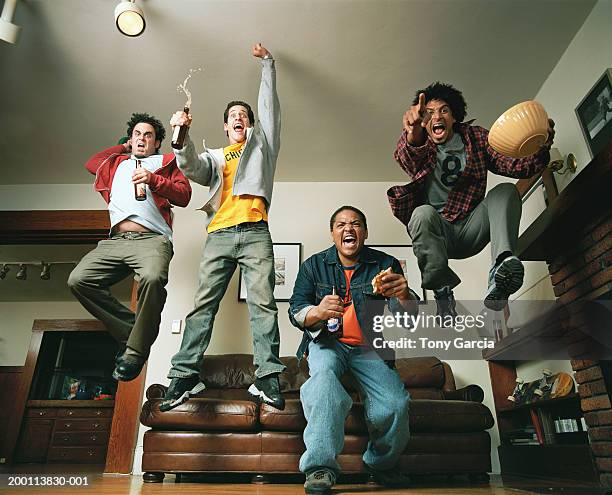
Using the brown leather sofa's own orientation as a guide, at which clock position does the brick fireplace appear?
The brick fireplace is roughly at 10 o'clock from the brown leather sofa.

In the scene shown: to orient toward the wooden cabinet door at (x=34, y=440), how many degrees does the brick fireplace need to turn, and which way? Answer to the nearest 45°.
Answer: approximately 45° to its right

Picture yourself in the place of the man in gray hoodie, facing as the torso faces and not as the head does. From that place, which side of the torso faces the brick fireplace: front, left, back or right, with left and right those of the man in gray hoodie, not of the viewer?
left

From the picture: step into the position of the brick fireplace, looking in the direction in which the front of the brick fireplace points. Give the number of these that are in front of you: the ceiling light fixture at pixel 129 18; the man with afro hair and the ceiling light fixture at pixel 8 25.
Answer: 3

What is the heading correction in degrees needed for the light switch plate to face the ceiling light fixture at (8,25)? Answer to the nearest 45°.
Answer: approximately 45° to its right

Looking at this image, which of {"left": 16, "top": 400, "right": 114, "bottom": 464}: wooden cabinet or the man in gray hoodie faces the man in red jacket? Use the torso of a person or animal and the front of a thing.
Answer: the wooden cabinet

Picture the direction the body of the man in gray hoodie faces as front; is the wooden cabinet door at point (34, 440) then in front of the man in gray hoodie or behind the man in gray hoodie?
behind

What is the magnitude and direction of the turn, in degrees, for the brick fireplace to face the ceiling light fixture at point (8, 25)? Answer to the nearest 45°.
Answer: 0° — it already faces it
